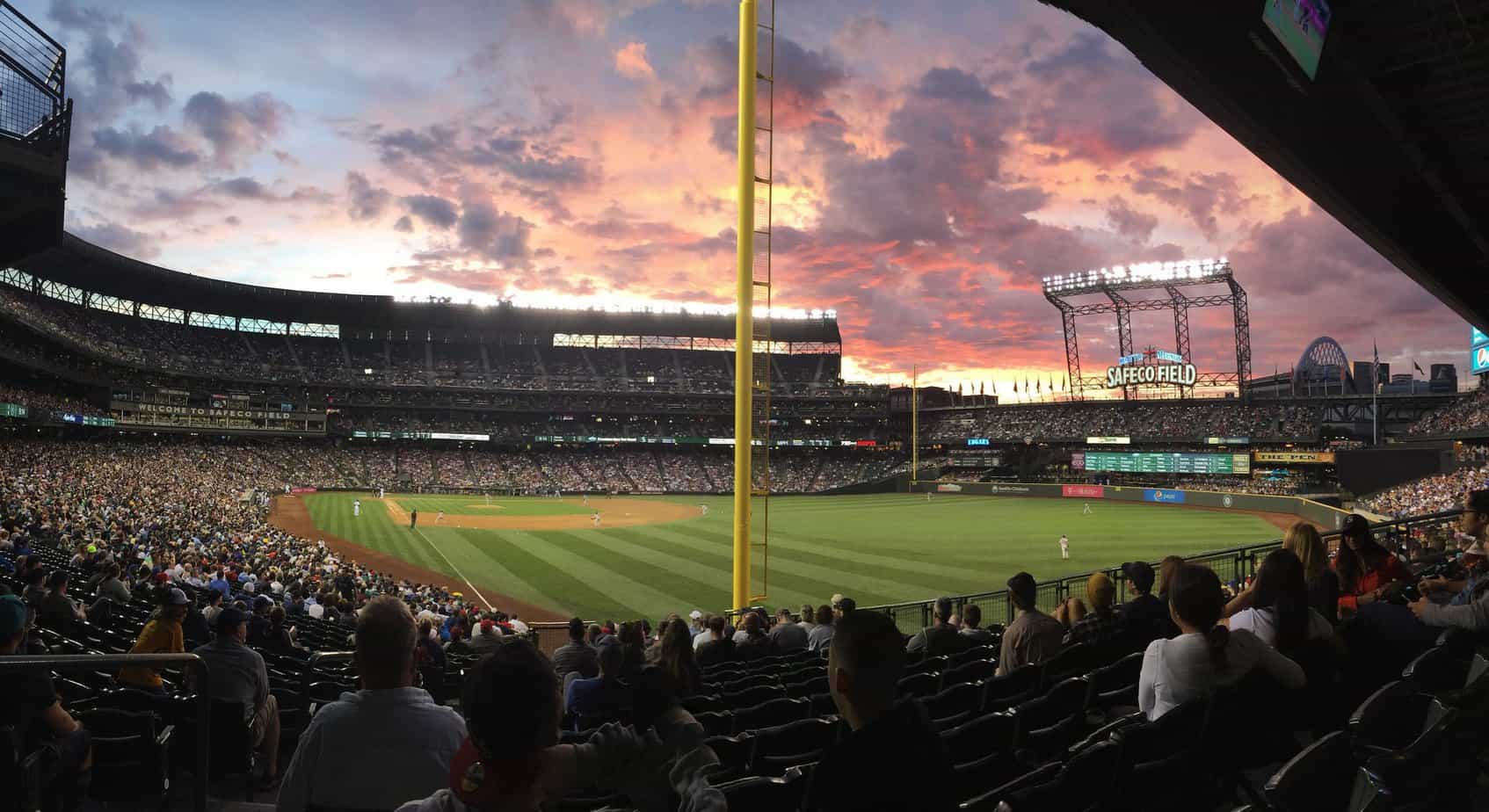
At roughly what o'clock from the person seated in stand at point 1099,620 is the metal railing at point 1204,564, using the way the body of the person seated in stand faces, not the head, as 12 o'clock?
The metal railing is roughly at 2 o'clock from the person seated in stand.

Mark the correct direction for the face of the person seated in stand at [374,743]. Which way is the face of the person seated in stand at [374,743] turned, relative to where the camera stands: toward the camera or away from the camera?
away from the camera

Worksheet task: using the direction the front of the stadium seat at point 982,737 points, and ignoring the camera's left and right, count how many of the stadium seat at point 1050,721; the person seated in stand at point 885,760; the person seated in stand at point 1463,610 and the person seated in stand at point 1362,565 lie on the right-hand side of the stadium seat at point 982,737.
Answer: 3

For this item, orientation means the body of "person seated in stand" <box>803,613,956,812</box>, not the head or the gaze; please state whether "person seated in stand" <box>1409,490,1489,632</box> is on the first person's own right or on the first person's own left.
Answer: on the first person's own right

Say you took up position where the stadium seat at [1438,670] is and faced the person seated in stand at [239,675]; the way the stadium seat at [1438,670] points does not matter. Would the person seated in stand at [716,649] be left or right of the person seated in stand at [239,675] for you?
right

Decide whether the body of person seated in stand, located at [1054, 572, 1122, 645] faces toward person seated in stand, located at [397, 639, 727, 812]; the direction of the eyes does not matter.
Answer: no

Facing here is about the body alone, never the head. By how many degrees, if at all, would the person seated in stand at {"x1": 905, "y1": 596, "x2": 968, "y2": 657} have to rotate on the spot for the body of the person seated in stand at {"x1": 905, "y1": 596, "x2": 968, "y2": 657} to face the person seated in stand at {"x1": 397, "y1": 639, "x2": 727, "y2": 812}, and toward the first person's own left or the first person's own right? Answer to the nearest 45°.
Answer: approximately 180°

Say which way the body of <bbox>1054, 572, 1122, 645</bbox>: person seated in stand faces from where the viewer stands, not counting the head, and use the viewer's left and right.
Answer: facing away from the viewer and to the left of the viewer

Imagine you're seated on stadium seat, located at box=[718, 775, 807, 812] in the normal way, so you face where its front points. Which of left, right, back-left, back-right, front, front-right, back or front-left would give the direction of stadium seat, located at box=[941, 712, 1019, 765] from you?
front-right

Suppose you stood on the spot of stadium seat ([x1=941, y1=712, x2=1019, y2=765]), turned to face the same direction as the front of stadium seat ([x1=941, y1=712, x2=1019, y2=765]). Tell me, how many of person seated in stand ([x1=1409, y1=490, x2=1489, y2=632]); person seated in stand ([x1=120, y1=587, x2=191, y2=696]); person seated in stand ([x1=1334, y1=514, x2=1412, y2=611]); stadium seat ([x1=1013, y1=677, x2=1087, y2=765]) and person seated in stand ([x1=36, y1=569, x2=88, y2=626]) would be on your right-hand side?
3

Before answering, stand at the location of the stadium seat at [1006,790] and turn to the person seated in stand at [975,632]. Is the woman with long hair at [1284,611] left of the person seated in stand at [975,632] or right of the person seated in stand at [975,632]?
right

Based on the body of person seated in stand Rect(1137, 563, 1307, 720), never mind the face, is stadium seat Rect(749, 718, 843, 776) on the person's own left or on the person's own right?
on the person's own left

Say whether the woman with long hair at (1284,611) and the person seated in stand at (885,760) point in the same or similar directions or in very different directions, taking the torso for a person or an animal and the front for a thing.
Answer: same or similar directions

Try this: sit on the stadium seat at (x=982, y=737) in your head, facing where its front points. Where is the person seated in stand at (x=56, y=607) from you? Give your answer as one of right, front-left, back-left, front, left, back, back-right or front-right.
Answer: front-left

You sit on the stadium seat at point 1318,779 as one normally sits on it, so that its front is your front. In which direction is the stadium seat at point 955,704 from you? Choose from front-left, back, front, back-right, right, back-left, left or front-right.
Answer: front

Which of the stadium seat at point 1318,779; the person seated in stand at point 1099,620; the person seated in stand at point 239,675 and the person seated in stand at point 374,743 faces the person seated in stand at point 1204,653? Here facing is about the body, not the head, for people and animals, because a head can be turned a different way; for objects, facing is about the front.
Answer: the stadium seat

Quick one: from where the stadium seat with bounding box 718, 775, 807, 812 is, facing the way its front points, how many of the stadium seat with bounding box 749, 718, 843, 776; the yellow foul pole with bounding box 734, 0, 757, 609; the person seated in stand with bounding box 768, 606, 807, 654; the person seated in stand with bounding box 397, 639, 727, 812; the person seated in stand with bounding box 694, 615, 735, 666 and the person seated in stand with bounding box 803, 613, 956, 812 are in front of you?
4

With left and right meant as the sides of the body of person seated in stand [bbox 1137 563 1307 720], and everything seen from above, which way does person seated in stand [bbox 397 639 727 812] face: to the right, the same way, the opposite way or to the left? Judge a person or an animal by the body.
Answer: the same way

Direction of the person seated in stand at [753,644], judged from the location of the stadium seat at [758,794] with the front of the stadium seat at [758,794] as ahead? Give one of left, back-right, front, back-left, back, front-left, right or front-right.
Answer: front

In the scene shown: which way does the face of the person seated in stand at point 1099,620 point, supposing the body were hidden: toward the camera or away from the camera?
away from the camera

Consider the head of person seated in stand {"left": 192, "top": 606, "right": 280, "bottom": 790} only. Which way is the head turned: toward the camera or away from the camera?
away from the camera

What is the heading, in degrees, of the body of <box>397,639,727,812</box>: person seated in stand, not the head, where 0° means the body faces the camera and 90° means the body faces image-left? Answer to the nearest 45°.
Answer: approximately 180°
